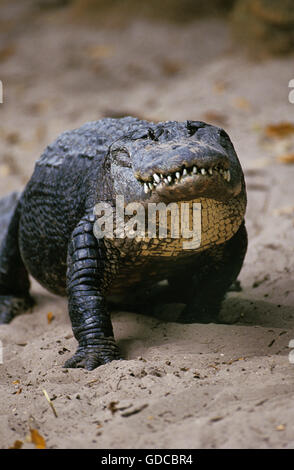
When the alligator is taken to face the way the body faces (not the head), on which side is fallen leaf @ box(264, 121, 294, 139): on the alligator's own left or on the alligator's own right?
on the alligator's own left

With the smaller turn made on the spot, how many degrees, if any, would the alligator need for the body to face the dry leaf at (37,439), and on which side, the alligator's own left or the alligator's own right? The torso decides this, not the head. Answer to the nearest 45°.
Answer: approximately 45° to the alligator's own right

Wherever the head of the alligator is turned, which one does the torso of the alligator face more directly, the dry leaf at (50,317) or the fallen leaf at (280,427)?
the fallen leaf

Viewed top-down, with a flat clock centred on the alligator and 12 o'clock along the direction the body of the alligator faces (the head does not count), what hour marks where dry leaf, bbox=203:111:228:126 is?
The dry leaf is roughly at 8 o'clock from the alligator.

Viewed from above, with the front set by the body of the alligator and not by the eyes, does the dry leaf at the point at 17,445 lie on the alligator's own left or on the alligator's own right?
on the alligator's own right

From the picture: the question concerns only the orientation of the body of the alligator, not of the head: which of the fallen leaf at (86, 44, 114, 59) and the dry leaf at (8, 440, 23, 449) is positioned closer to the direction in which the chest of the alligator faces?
the dry leaf

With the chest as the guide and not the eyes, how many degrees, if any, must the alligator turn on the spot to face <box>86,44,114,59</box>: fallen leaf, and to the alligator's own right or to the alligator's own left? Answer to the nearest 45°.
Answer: approximately 135° to the alligator's own left

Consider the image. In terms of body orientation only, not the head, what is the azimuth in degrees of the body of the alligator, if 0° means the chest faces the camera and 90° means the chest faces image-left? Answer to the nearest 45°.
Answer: approximately 315°

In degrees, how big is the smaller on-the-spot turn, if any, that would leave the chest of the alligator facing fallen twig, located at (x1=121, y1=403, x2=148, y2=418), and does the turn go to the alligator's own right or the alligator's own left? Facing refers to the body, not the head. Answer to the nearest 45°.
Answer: approximately 45° to the alligator's own right
